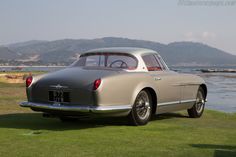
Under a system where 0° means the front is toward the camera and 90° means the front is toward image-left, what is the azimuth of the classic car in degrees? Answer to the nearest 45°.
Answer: approximately 225°
